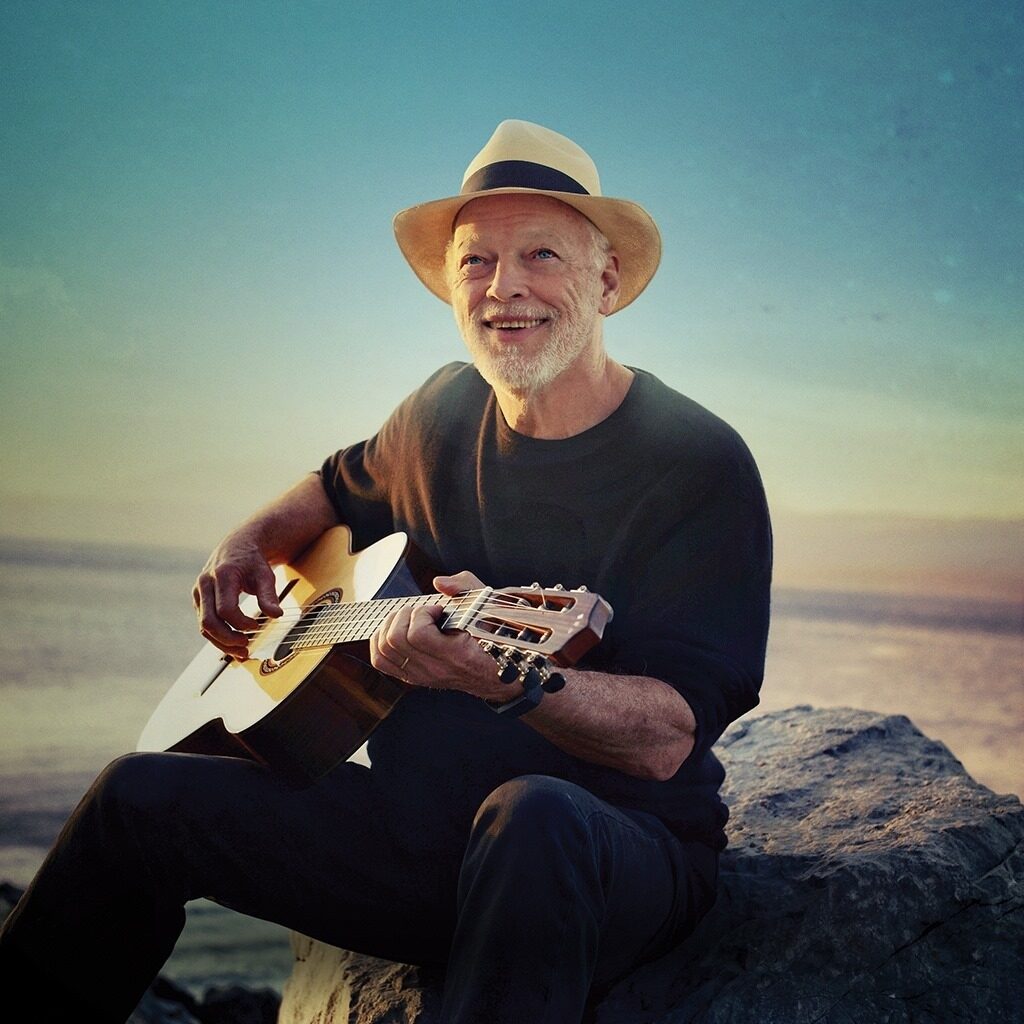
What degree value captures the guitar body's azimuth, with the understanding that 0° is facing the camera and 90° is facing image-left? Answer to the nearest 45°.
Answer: approximately 45°

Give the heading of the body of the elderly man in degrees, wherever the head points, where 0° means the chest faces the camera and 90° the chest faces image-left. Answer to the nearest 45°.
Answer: approximately 45°

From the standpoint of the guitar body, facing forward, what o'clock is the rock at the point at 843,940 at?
The rock is roughly at 8 o'clock from the guitar body.
